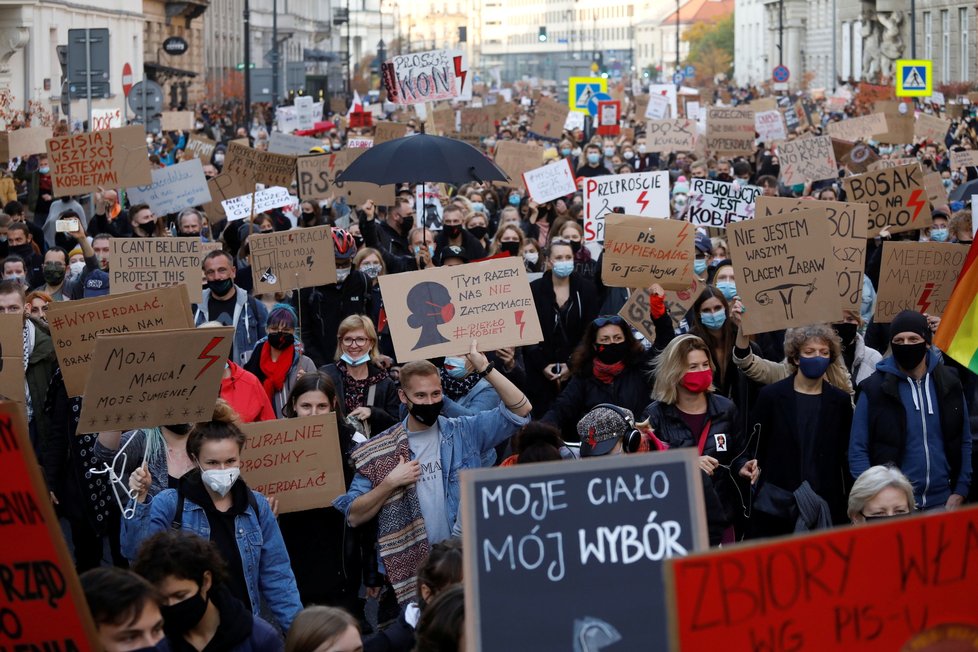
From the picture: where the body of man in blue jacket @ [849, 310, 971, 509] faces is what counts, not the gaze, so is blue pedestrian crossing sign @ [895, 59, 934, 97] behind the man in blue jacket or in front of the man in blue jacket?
behind

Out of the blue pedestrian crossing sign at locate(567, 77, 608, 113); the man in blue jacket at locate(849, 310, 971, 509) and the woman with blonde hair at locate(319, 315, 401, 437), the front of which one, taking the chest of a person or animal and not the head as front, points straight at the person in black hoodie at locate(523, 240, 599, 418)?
the blue pedestrian crossing sign

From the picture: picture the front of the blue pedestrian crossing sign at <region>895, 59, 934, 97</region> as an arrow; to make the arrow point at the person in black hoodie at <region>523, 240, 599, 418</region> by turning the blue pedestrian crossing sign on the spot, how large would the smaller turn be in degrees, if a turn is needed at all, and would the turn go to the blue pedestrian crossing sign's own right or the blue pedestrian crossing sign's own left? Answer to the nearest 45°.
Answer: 0° — it already faces them

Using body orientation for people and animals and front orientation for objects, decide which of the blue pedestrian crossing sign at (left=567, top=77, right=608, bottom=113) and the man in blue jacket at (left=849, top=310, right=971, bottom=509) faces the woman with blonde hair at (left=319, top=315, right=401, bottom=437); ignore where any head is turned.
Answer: the blue pedestrian crossing sign

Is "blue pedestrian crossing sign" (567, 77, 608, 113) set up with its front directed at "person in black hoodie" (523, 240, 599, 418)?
yes

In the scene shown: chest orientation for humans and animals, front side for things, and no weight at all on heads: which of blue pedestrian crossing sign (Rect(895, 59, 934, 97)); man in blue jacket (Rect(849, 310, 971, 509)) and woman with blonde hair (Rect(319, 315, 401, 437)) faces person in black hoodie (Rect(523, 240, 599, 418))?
the blue pedestrian crossing sign

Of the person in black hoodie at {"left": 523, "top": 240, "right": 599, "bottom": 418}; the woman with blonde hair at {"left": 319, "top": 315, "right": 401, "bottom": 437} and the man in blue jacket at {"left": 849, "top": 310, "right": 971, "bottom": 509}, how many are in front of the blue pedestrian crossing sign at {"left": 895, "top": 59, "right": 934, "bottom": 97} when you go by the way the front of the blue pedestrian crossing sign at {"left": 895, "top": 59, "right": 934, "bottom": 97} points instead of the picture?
3

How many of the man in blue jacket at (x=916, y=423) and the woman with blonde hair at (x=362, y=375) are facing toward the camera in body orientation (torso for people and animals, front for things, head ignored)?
2

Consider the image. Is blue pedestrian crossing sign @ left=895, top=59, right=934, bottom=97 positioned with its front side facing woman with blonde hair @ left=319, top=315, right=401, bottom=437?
yes

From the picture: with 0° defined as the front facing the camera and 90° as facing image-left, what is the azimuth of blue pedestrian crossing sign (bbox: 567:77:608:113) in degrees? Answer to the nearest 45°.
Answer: approximately 0°
